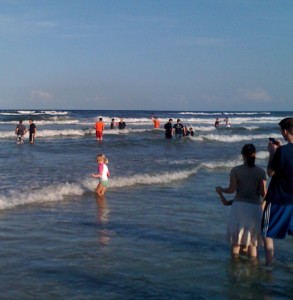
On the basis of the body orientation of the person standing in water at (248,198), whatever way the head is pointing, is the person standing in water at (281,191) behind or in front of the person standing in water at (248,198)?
behind

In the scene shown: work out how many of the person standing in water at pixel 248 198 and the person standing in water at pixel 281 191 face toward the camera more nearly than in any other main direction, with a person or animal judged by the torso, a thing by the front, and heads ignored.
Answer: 0

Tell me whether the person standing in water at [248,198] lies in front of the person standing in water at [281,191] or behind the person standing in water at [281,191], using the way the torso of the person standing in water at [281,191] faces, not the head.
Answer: in front

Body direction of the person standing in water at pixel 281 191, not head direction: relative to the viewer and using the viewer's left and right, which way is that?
facing away from the viewer and to the left of the viewer

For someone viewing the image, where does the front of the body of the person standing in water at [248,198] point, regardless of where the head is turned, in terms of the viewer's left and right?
facing away from the viewer
